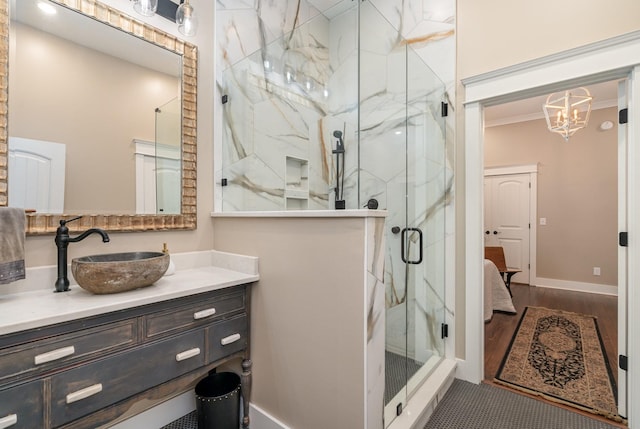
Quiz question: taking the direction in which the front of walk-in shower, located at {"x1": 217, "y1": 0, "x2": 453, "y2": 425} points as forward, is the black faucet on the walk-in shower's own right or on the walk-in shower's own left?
on the walk-in shower's own right

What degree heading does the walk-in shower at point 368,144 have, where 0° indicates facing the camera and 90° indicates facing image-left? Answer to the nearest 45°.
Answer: approximately 315°

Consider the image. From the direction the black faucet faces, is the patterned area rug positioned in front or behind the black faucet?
in front

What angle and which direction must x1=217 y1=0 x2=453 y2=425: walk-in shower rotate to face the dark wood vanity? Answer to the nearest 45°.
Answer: approximately 90° to its right

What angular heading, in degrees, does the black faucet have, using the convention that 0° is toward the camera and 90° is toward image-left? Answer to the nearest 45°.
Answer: approximately 270°

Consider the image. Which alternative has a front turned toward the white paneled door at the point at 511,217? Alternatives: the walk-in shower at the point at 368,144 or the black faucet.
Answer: the black faucet

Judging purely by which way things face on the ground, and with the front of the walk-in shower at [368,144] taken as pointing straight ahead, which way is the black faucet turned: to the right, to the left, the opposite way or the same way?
to the left

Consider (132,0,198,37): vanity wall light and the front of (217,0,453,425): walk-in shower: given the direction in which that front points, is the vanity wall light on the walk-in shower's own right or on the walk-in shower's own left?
on the walk-in shower's own right
